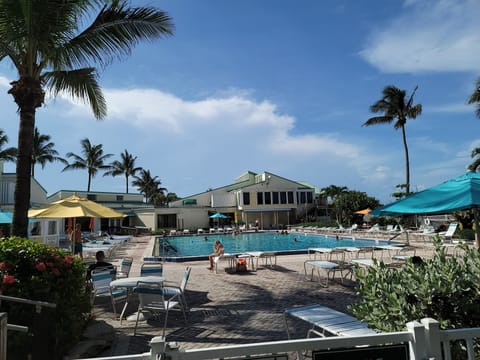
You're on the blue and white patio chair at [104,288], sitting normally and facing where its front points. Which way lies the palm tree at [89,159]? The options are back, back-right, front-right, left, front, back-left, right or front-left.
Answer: front-left

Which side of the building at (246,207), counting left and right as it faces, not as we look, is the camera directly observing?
front

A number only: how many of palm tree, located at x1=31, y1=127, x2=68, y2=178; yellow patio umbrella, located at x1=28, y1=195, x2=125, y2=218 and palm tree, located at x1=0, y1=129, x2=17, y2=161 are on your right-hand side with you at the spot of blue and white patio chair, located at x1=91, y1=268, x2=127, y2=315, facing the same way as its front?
0

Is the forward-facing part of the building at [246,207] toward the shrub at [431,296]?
yes

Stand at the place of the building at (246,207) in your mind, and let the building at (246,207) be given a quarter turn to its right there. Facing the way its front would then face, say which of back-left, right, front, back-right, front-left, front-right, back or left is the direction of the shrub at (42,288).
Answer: left

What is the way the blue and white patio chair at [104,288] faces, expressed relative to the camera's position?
facing away from the viewer and to the right of the viewer

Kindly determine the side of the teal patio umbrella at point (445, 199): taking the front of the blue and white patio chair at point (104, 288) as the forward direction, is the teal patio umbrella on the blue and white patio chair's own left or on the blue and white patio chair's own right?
on the blue and white patio chair's own right

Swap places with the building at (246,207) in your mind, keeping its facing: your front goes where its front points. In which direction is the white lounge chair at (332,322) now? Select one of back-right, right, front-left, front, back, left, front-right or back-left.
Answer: front

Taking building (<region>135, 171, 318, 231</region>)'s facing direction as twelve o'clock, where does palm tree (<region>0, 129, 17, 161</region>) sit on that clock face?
The palm tree is roughly at 2 o'clock from the building.

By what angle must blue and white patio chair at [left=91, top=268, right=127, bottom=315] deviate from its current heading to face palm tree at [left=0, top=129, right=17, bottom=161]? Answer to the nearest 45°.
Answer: approximately 45° to its left

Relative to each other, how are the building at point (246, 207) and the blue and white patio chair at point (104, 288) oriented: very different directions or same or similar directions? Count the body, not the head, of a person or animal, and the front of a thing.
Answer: very different directions

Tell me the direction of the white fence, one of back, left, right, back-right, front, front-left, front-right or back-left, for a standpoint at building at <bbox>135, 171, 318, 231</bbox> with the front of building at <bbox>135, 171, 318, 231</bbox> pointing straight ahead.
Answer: front

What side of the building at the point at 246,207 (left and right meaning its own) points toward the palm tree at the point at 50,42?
front

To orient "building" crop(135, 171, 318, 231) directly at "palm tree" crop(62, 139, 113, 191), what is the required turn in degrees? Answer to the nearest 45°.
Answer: approximately 90° to its right

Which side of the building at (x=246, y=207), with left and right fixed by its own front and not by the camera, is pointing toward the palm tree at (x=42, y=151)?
right

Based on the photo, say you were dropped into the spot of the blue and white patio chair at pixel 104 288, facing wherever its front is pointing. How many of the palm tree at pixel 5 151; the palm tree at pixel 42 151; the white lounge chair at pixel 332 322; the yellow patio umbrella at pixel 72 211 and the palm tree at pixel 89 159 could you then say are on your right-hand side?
1
